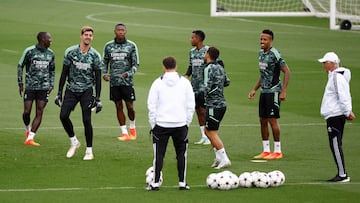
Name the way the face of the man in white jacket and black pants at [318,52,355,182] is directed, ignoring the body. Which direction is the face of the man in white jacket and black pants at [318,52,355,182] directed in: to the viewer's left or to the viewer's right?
to the viewer's left

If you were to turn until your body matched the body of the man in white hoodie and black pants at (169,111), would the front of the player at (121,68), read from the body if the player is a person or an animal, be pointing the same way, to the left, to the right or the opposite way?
the opposite way

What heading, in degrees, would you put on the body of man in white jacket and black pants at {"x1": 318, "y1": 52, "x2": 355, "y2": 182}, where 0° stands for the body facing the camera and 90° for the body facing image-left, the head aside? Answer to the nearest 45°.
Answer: approximately 90°

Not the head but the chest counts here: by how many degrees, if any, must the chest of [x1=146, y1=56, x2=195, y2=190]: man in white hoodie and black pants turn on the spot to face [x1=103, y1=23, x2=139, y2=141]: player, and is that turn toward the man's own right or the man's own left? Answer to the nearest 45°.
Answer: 0° — they already face them

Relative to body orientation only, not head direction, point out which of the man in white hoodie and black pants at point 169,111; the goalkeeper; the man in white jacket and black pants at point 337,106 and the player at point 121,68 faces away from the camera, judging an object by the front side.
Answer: the man in white hoodie and black pants at point 169,111

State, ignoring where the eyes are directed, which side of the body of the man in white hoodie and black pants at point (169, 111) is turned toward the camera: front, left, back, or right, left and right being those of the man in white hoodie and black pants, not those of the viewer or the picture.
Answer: back

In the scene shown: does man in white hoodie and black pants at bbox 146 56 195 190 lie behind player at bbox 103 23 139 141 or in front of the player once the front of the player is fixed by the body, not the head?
in front
